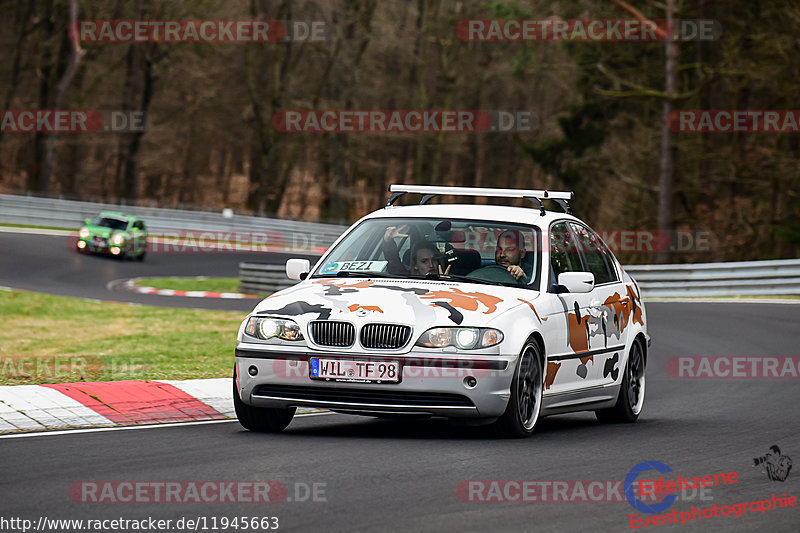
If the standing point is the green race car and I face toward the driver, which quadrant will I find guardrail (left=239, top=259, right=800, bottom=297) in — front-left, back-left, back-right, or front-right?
front-left

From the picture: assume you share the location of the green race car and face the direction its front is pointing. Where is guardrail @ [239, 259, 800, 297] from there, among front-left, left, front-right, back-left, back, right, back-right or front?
left

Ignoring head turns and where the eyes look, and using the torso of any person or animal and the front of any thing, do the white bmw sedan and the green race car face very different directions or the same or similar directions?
same or similar directions

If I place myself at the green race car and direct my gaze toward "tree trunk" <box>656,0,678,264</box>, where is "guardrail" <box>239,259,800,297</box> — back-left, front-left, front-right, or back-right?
front-right

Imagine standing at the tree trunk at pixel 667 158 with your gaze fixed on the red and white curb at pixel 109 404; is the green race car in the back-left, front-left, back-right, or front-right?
front-right

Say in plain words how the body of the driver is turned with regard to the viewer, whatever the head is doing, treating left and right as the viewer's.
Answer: facing the viewer and to the left of the viewer

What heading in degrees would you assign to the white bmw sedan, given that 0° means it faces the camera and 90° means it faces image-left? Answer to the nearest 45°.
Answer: approximately 45°

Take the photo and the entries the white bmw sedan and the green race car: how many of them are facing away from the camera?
0

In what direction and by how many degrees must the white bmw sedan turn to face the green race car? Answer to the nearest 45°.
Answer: approximately 135° to its right

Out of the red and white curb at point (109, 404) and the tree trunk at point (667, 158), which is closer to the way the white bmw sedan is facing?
the red and white curb

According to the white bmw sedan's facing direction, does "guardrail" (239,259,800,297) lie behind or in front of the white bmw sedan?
behind
